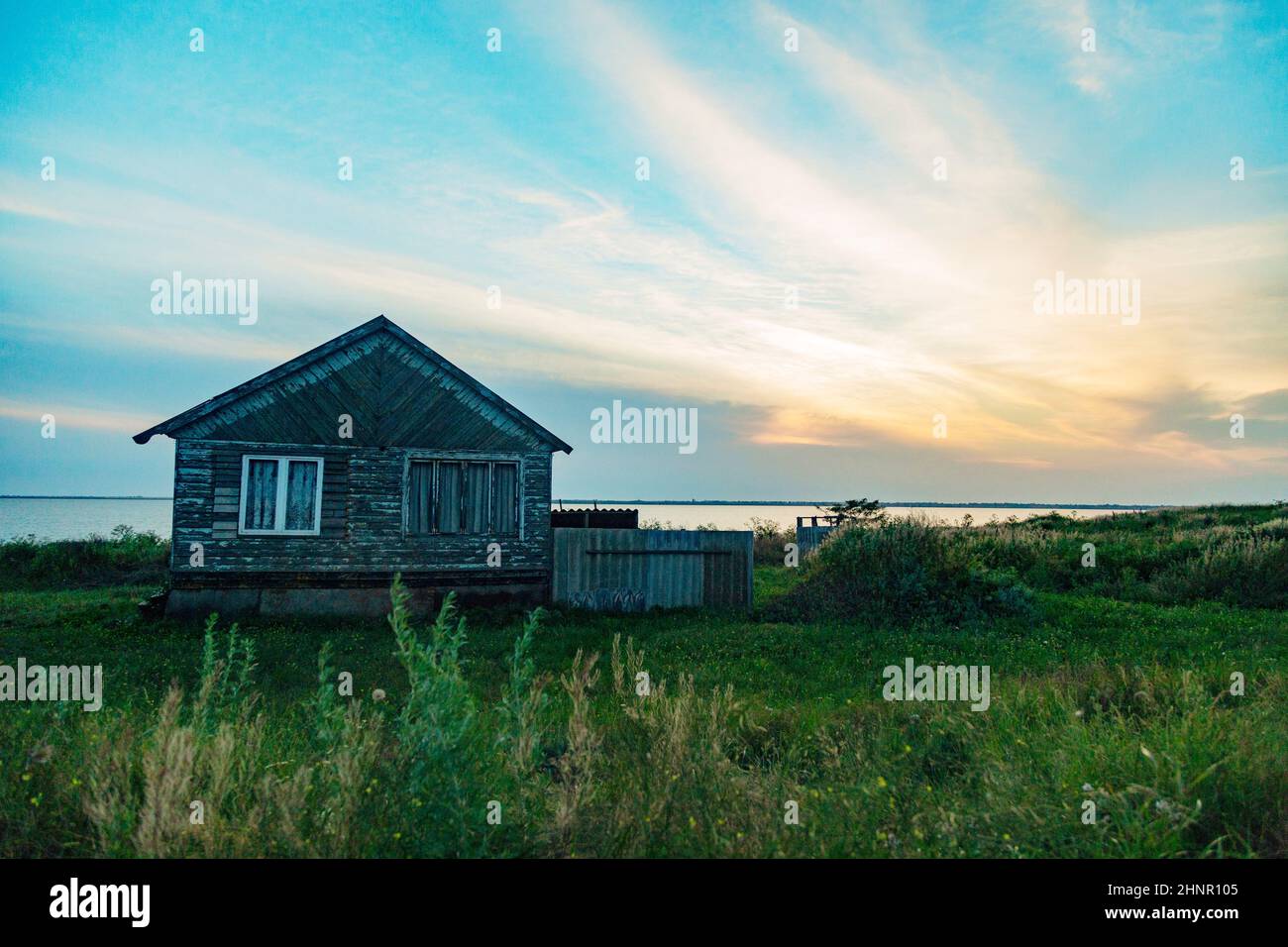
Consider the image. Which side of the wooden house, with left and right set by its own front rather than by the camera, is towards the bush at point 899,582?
left

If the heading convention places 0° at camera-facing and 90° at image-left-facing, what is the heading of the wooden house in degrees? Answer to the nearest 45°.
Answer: approximately 0°
